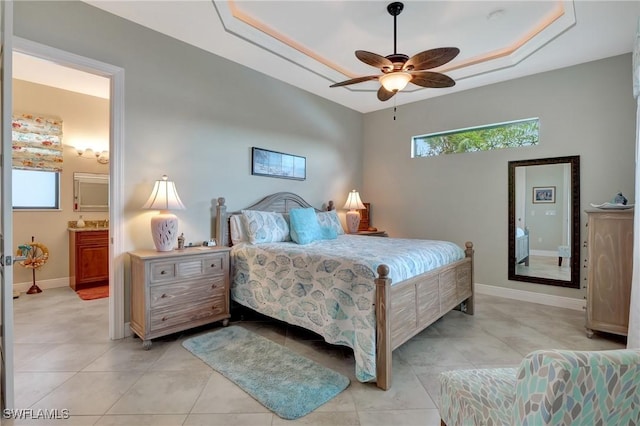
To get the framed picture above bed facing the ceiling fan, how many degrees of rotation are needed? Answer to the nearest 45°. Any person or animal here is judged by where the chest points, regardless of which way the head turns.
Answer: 0° — it already faces it

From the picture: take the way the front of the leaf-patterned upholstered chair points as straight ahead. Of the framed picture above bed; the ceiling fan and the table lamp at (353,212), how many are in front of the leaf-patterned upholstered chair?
3

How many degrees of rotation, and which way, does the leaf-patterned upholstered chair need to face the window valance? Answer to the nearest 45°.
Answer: approximately 45° to its left

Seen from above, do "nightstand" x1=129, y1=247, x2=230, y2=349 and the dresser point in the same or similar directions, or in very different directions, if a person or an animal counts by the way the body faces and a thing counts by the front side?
very different directions

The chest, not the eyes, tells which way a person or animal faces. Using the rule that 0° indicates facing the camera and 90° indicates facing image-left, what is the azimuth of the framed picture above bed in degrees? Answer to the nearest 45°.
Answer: approximately 315°

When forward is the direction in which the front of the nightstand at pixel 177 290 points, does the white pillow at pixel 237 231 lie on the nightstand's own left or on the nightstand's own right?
on the nightstand's own left

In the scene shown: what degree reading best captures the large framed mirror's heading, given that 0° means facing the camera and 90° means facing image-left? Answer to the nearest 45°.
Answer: approximately 45°
